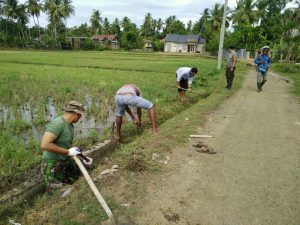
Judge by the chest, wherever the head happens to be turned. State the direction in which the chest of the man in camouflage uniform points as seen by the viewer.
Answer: to the viewer's right

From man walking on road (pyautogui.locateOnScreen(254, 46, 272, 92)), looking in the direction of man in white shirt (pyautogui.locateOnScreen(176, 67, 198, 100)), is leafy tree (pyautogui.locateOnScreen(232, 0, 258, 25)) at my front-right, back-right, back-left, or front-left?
back-right

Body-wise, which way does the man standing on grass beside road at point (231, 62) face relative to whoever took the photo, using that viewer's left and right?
facing the viewer and to the left of the viewer

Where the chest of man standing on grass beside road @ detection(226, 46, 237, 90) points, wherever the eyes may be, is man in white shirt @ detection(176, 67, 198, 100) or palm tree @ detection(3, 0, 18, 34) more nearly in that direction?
the man in white shirt

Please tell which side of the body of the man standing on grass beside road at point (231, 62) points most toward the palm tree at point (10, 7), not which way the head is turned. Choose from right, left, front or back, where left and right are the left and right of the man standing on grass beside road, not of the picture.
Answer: right

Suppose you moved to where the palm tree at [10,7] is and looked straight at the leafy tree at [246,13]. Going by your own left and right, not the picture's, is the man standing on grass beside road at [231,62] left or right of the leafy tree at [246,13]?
right

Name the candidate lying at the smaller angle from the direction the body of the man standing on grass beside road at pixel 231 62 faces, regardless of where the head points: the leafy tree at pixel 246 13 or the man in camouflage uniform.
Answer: the man in camouflage uniform

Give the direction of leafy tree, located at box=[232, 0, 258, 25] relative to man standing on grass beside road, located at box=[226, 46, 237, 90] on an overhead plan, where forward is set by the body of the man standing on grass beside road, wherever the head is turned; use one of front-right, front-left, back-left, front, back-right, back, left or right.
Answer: back-right

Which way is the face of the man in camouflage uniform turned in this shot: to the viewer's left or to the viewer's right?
to the viewer's right

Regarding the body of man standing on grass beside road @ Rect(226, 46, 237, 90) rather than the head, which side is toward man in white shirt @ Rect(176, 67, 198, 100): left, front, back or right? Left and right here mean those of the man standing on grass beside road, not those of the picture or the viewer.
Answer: front

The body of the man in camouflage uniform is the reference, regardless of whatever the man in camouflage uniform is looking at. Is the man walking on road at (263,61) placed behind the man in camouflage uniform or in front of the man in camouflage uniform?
in front
